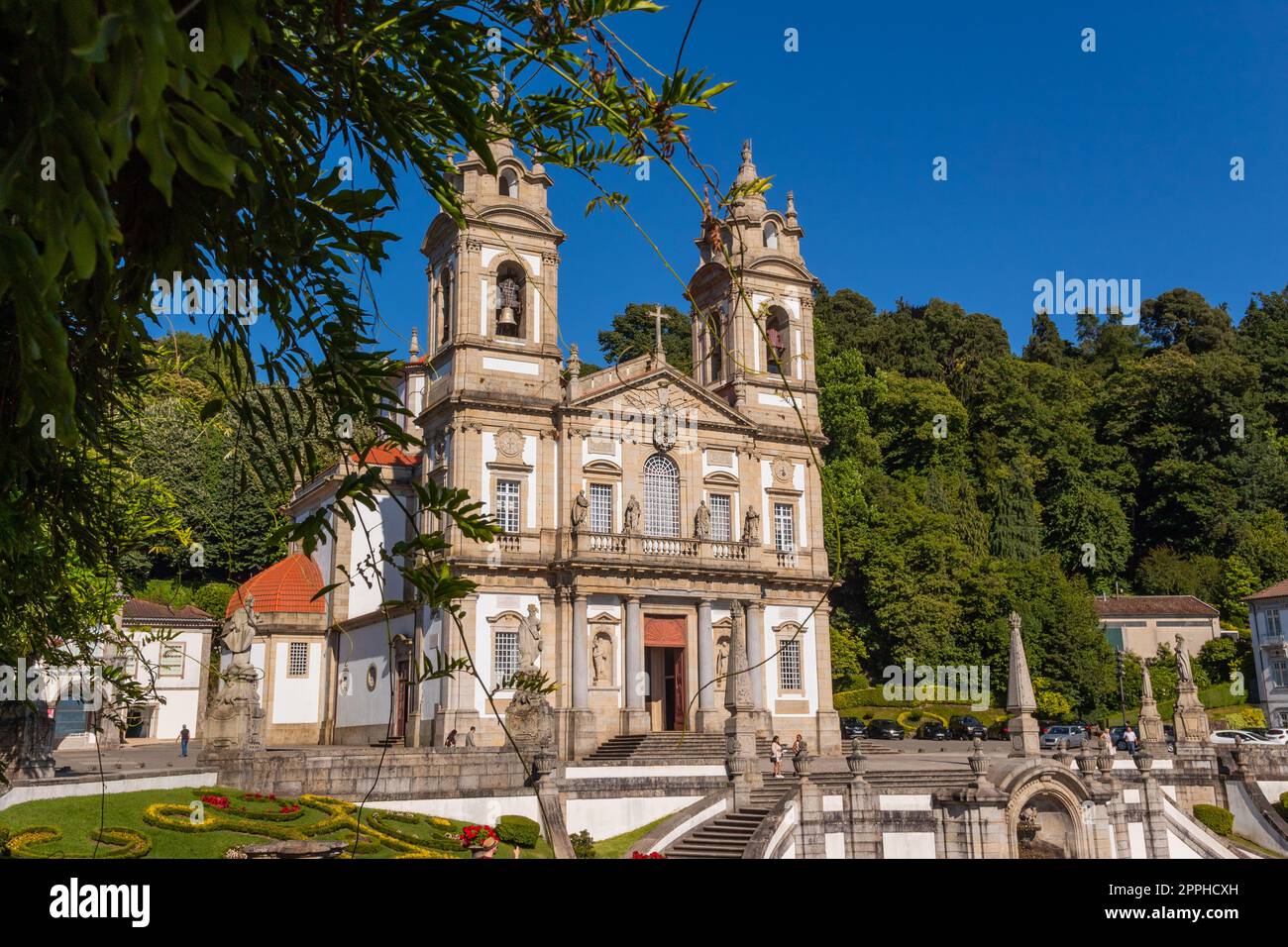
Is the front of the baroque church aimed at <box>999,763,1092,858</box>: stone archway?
yes

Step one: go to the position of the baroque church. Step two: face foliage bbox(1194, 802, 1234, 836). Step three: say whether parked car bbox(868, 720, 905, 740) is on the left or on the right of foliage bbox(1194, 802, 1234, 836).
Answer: left

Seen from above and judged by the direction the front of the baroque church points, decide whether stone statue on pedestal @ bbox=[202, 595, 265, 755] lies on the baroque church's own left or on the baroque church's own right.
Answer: on the baroque church's own right

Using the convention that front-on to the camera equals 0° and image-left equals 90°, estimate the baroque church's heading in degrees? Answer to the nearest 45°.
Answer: approximately 315°

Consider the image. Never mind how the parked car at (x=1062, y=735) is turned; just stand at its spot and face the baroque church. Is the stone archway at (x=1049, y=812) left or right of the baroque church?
left

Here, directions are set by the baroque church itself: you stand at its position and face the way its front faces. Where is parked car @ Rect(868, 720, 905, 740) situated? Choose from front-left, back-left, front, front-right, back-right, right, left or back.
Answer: left

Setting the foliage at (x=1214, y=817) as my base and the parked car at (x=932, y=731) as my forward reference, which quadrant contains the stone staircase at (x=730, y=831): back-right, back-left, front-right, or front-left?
back-left

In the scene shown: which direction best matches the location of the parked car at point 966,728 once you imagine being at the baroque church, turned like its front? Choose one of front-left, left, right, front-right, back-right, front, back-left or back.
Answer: left

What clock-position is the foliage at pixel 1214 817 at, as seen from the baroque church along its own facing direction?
The foliage is roughly at 11 o'clock from the baroque church.

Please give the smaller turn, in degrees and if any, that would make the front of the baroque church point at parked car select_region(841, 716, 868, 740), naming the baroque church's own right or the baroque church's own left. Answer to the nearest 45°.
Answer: approximately 90° to the baroque church's own left

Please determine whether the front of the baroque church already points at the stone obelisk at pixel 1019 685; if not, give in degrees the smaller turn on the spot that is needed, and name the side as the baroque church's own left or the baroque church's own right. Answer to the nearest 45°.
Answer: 0° — it already faces it

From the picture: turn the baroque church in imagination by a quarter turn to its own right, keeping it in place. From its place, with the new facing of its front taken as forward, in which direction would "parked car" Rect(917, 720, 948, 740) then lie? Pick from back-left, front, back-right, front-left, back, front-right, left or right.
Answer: back

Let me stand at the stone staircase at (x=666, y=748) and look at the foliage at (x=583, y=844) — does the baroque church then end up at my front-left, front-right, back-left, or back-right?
back-right

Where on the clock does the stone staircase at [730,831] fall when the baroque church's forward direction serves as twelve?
The stone staircase is roughly at 1 o'clock from the baroque church.

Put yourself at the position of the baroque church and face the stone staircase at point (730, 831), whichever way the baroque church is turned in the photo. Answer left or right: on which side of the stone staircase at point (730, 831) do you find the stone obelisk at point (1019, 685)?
left

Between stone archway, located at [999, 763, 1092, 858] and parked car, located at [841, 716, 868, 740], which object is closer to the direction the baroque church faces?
the stone archway
